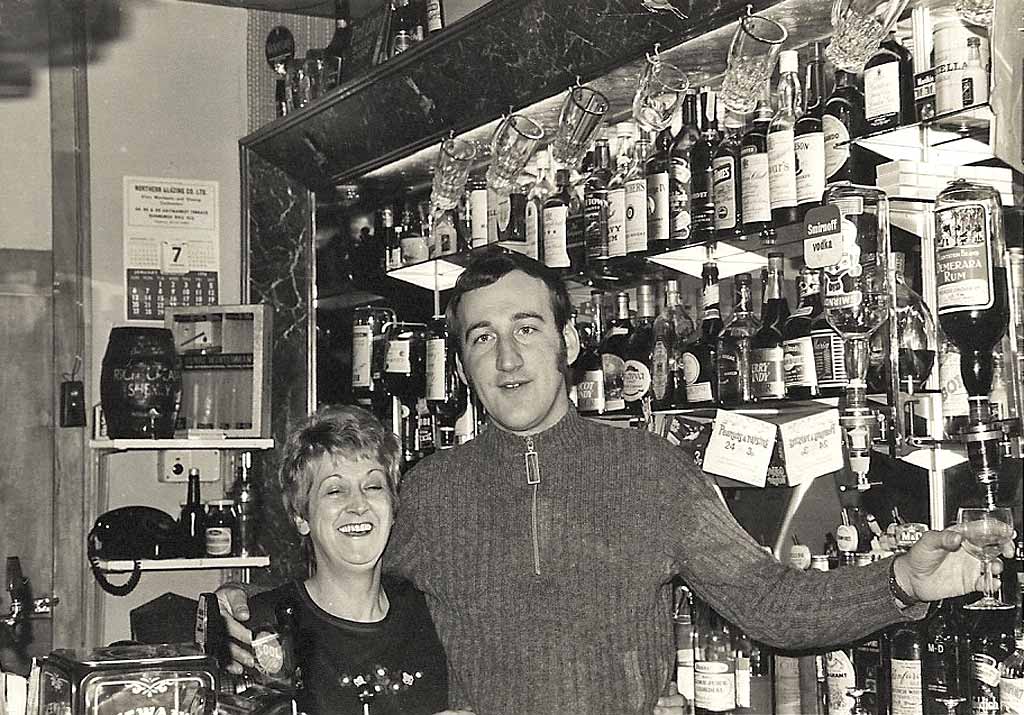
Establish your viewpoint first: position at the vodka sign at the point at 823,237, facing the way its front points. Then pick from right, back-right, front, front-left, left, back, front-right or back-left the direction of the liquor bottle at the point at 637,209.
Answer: back-right

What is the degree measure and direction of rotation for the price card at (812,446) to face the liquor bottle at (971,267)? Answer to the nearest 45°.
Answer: approximately 45° to its left

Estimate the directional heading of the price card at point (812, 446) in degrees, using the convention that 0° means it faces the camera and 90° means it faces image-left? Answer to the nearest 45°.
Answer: approximately 0°

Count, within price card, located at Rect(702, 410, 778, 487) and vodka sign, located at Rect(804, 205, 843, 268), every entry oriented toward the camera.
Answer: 2

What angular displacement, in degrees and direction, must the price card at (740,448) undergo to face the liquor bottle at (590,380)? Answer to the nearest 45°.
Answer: approximately 135° to its right
